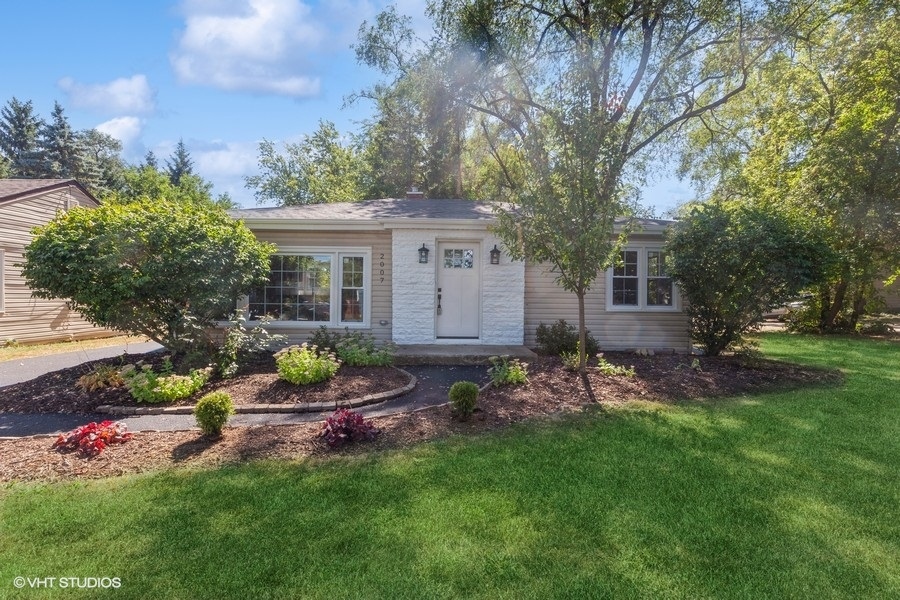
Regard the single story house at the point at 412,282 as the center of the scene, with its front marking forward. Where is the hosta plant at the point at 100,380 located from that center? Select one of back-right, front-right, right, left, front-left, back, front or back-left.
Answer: front-right

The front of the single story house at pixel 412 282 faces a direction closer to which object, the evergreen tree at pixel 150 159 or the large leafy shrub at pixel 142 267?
the large leafy shrub

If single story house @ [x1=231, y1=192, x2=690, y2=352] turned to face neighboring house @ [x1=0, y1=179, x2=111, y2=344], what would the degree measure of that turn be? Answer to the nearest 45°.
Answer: approximately 90° to its right

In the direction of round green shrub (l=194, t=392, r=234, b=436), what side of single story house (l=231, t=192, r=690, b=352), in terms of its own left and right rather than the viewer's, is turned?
front

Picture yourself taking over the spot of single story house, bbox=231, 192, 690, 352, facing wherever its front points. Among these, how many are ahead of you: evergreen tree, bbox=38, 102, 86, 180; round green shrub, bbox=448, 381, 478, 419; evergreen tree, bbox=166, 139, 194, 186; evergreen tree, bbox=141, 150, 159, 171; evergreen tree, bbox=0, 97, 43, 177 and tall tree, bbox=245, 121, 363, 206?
1

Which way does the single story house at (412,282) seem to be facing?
toward the camera

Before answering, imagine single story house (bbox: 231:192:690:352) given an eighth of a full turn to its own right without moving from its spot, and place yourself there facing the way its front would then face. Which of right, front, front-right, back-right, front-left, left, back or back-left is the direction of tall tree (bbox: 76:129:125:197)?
right

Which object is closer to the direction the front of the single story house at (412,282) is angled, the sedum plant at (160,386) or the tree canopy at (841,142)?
the sedum plant

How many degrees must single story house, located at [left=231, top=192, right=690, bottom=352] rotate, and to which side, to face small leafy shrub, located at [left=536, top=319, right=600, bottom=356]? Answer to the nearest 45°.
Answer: approximately 90° to its left

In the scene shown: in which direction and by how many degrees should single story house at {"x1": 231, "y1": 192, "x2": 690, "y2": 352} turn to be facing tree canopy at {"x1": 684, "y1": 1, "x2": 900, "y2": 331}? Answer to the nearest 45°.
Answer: approximately 90° to its left

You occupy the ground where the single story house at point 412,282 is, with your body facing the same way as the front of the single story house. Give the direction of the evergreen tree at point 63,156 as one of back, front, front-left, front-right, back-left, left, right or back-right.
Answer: back-right

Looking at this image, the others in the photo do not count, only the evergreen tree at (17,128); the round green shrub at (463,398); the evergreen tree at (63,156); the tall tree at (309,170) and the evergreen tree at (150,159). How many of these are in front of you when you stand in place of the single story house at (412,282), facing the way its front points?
1

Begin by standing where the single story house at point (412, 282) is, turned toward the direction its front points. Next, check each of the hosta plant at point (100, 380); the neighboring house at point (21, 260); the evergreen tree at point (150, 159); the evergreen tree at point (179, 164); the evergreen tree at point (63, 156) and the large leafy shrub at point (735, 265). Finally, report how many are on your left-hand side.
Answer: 1

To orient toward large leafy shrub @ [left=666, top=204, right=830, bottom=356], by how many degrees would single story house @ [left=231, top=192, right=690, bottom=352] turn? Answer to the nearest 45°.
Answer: approximately 90° to its left

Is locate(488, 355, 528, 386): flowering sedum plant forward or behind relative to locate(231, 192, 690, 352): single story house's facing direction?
forward
